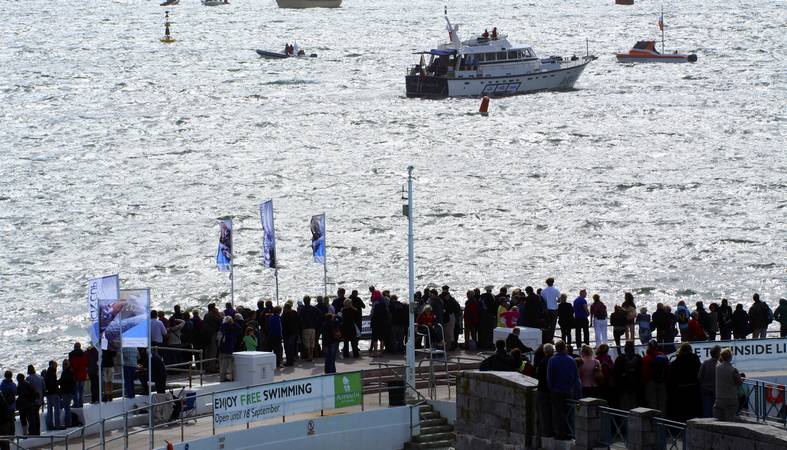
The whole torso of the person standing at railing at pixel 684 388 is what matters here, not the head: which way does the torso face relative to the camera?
away from the camera

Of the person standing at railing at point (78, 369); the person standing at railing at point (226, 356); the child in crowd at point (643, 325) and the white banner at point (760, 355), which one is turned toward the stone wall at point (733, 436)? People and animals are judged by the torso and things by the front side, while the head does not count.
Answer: the white banner

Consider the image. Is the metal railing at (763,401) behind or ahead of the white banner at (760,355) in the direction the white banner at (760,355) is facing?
ahead

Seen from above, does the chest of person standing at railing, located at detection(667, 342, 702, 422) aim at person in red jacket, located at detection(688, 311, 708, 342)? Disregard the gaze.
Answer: yes

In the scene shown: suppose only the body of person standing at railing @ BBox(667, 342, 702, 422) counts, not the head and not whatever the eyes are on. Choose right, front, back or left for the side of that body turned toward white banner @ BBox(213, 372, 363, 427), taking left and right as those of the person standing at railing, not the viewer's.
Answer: left

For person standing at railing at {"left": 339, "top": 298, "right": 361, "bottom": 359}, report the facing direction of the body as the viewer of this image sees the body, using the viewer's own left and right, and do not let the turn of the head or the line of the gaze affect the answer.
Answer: facing away from the viewer

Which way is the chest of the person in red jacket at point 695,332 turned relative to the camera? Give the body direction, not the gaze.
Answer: away from the camera

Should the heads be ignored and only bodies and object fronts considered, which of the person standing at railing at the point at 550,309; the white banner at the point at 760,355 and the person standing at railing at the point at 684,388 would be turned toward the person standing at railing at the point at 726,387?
the white banner

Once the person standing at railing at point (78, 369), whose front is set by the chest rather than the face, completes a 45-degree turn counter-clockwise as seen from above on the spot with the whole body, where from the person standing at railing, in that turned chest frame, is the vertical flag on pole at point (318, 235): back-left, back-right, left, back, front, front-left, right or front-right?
right

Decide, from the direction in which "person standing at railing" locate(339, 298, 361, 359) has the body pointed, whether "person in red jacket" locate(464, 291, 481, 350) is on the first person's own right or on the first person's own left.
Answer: on the first person's own right

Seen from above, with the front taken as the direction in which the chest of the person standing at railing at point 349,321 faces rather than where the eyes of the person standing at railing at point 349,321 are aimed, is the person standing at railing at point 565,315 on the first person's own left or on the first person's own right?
on the first person's own right

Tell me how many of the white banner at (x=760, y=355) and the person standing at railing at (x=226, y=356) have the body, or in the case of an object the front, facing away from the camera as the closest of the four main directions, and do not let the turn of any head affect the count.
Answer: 1

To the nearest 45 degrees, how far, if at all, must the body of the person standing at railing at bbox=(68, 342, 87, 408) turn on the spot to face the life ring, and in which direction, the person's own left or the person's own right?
approximately 135° to the person's own right

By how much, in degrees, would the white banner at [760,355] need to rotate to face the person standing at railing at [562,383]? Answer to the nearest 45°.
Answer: approximately 45° to its right

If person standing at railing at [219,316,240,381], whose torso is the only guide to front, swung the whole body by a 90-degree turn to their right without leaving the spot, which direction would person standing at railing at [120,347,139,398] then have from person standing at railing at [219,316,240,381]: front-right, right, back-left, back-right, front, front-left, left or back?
back-right

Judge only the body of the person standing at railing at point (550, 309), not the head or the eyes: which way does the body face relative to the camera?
away from the camera

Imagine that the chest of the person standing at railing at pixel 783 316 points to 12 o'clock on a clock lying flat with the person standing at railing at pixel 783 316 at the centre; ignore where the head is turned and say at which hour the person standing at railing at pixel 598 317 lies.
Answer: the person standing at railing at pixel 598 317 is roughly at 8 o'clock from the person standing at railing at pixel 783 316.

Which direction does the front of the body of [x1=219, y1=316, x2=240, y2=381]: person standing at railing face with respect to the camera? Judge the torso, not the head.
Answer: away from the camera

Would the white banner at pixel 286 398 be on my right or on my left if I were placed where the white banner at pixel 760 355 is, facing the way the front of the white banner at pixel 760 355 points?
on my right

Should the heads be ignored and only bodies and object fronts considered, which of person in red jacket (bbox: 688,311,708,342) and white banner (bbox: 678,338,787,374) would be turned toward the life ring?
the white banner
